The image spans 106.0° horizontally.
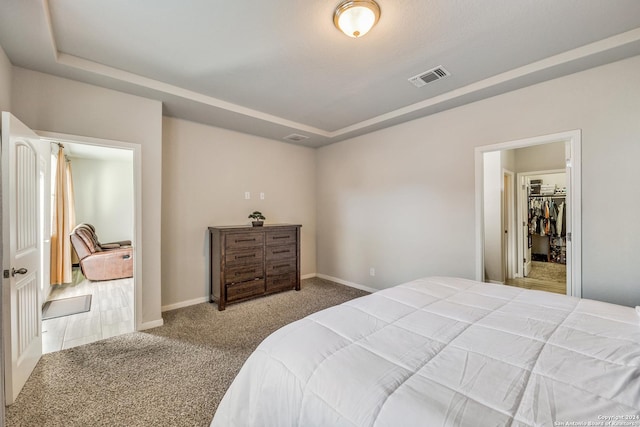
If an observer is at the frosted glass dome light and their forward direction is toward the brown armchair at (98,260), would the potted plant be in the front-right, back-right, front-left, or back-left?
front-right

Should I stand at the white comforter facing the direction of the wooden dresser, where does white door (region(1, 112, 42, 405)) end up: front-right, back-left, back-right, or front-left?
front-left

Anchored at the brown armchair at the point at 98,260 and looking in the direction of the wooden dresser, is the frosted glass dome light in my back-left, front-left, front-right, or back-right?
front-right

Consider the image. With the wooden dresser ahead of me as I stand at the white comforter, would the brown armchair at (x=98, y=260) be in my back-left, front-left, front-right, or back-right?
front-left

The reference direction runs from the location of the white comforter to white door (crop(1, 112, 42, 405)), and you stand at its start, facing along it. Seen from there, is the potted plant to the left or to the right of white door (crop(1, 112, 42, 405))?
right

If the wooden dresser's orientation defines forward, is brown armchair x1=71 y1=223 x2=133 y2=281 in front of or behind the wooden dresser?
behind

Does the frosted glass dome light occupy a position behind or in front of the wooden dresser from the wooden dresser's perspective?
in front

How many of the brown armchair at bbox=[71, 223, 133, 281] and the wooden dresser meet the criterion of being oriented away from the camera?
0

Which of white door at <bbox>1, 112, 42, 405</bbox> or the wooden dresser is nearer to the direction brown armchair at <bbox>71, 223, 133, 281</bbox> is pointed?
the wooden dresser

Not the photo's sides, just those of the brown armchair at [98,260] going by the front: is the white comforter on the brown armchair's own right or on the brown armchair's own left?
on the brown armchair's own right

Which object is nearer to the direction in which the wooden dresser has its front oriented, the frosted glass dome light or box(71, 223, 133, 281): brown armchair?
the frosted glass dome light

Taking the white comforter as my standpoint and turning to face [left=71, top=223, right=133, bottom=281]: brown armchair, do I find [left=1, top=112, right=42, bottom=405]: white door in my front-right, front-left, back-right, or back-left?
front-left

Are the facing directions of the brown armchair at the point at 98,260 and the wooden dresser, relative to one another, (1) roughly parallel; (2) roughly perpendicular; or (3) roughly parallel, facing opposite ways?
roughly perpendicular

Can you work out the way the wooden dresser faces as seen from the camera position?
facing the viewer and to the right of the viewer

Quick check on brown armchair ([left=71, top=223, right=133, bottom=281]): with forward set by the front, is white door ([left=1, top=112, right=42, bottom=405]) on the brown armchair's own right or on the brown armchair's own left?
on the brown armchair's own right

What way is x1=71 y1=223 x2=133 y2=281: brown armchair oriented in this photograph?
to the viewer's right
